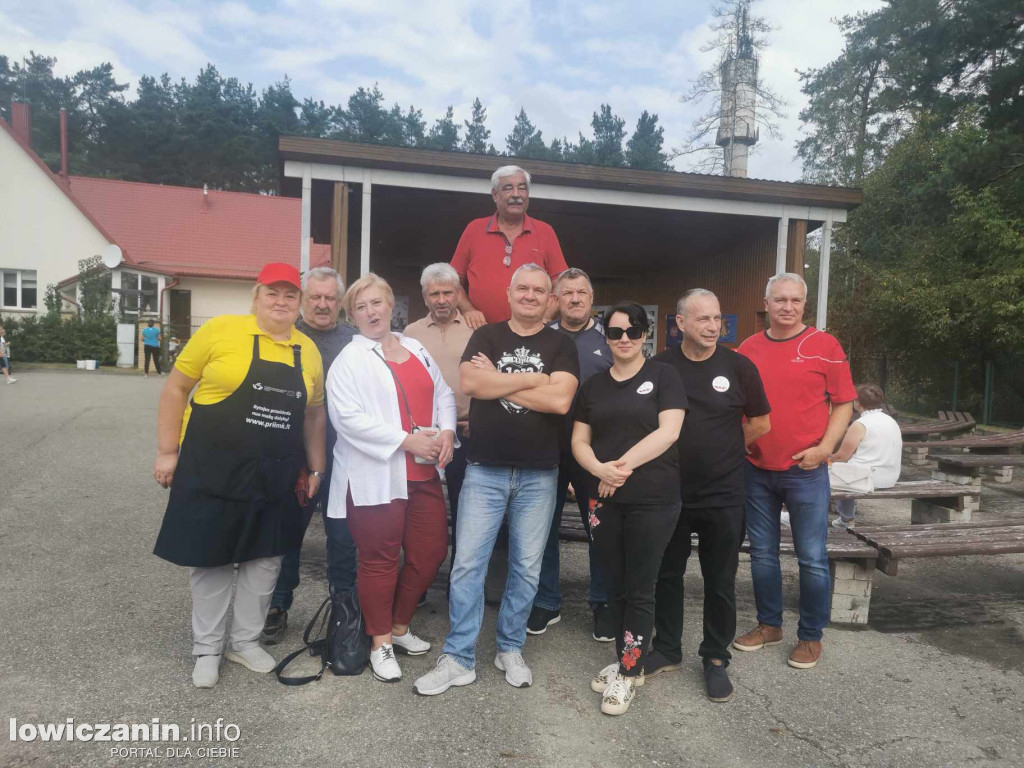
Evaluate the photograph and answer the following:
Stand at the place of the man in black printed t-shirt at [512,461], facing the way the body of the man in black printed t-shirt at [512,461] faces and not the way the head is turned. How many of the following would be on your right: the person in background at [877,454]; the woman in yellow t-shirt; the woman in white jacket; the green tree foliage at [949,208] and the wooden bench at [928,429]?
2

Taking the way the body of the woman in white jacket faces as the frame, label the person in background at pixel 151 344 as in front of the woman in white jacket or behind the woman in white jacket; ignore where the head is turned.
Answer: behind

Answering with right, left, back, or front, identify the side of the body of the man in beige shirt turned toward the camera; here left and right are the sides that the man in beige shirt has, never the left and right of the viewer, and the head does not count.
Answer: front

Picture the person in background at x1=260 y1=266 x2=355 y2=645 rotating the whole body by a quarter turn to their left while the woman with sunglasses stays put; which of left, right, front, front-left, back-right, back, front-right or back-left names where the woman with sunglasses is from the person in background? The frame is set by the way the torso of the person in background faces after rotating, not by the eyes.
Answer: front-right

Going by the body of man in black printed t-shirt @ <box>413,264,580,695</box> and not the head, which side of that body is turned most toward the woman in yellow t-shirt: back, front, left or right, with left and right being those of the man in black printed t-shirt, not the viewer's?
right

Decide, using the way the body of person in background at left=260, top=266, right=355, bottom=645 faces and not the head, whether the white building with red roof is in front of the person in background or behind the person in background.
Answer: behind

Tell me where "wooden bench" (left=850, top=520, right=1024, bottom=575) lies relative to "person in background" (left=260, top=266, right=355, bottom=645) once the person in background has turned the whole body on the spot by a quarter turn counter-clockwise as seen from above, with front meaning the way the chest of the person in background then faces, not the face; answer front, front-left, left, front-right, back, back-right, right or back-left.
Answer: front

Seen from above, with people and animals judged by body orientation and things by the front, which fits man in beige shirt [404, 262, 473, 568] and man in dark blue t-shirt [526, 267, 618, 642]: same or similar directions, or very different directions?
same or similar directions

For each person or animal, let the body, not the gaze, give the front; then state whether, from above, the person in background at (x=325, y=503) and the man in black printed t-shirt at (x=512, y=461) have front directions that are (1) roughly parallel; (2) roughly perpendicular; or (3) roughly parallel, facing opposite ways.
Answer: roughly parallel

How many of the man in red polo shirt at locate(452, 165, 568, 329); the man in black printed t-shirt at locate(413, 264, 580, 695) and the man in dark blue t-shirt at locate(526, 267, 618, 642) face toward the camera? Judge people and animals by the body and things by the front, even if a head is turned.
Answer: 3

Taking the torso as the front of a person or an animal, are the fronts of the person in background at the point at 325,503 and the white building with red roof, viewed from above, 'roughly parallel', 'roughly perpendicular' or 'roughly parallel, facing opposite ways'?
roughly parallel

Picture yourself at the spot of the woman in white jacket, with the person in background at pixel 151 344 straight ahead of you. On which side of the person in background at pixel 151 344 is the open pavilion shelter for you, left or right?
right

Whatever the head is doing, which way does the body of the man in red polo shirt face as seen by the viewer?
toward the camera

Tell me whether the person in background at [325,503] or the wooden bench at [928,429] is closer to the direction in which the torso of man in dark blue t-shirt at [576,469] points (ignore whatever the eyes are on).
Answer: the person in background
